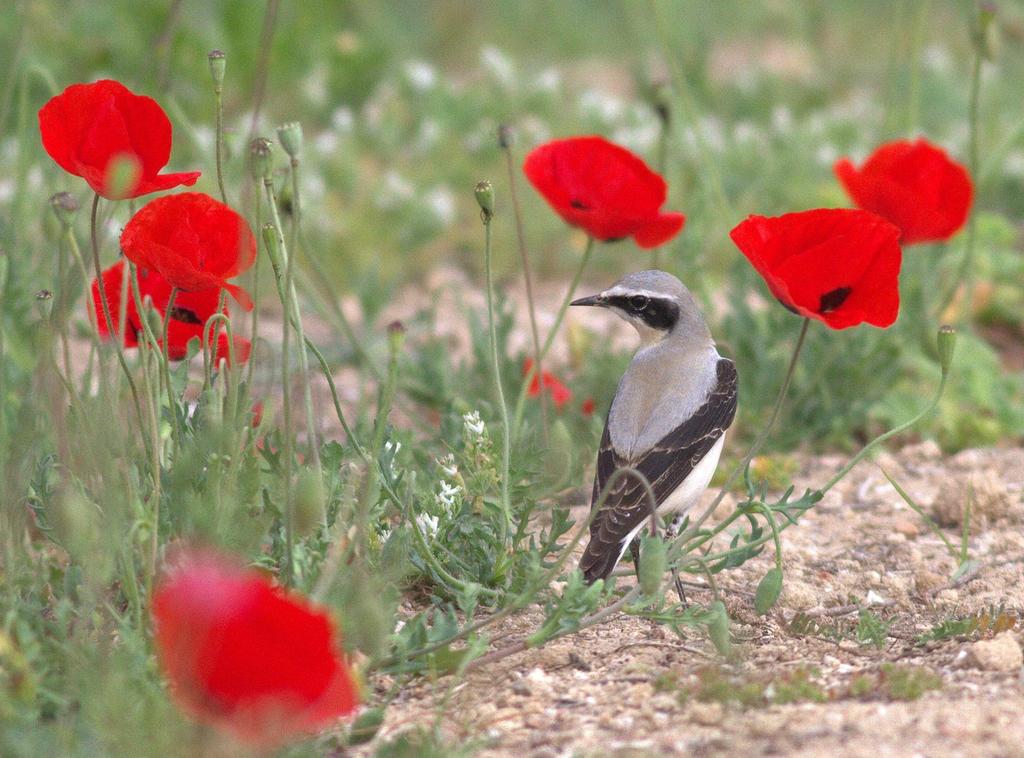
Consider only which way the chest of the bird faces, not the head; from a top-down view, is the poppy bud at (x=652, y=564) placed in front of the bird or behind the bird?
behind

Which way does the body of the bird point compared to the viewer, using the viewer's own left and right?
facing away from the viewer and to the right of the viewer
